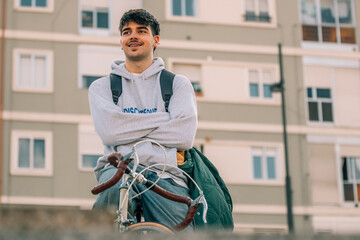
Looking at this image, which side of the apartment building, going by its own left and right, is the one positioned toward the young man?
front

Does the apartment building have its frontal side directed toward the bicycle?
yes

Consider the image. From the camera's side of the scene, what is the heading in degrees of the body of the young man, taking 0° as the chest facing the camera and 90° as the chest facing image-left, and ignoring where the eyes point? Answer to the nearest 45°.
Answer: approximately 0°

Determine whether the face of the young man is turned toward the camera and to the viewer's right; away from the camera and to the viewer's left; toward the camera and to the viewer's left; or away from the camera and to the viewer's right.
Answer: toward the camera and to the viewer's left

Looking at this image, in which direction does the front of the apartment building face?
toward the camera

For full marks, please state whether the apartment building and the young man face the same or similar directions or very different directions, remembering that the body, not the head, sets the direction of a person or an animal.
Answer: same or similar directions

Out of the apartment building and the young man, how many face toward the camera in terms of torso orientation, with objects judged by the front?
2

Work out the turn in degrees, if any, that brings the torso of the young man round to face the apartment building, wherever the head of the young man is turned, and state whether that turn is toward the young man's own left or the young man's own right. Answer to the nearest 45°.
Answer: approximately 180°
